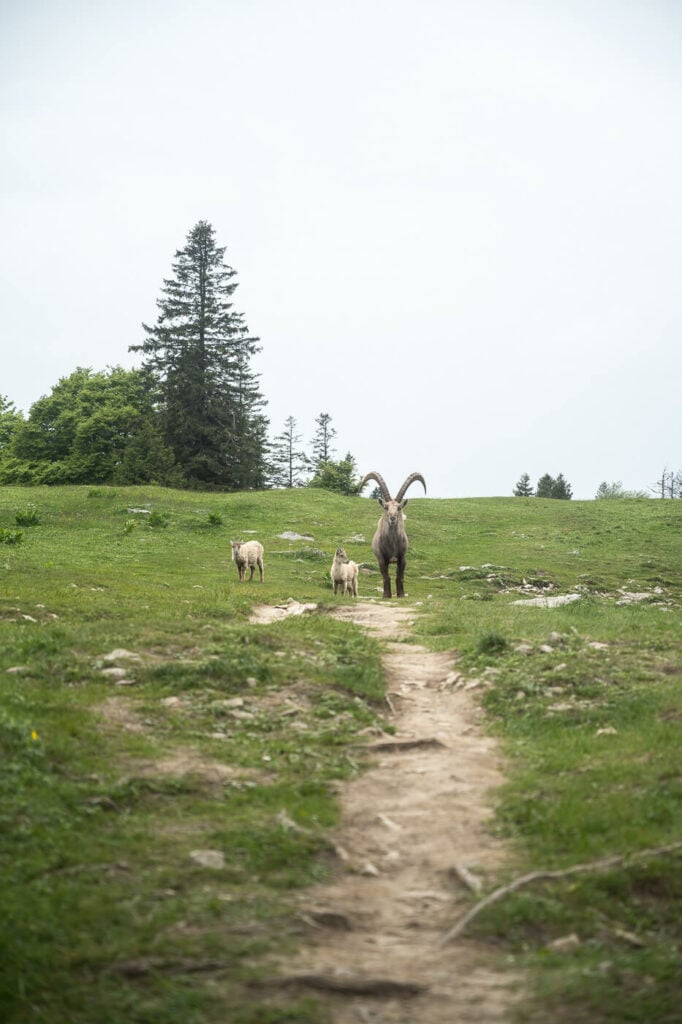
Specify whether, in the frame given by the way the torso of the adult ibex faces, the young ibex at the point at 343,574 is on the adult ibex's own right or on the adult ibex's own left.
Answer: on the adult ibex's own right

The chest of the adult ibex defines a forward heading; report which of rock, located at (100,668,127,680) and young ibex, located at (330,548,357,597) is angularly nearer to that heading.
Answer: the rock

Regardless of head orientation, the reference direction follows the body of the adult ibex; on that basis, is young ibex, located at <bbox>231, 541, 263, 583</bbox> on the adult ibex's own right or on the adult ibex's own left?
on the adult ibex's own right

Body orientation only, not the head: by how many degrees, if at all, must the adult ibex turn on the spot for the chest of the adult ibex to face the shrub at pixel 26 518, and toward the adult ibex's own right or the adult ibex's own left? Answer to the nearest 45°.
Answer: approximately 135° to the adult ibex's own right

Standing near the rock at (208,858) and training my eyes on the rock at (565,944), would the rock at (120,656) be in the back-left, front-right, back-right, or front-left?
back-left

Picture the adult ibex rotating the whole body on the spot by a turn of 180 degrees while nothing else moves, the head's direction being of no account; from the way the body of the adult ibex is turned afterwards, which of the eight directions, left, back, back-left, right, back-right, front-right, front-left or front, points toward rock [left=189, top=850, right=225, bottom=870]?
back

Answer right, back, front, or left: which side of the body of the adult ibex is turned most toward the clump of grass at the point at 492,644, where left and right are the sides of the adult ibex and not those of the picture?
front

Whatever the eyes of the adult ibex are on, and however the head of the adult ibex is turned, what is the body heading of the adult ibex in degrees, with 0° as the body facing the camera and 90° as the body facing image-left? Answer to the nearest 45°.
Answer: approximately 0°

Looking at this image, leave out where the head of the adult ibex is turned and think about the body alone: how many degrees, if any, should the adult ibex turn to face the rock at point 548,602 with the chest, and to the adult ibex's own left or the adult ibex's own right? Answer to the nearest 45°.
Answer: approximately 45° to the adult ibex's own left

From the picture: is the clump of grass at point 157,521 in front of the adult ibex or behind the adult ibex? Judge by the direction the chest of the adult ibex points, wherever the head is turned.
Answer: behind

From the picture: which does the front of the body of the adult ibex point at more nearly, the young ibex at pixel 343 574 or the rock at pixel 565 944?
the rock

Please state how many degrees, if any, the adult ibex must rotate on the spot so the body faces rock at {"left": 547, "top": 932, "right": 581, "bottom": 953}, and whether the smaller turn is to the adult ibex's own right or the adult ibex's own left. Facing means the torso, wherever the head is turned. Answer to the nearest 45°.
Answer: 0° — it already faces it

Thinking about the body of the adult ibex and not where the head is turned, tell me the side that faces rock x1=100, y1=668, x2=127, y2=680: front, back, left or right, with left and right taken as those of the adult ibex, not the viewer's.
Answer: front
